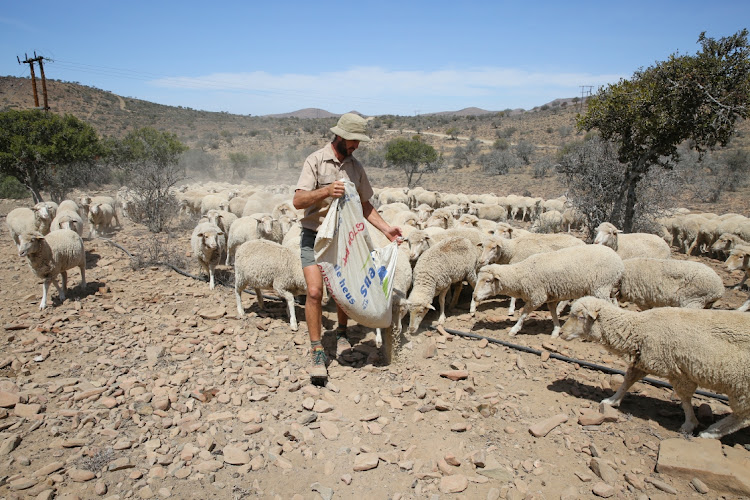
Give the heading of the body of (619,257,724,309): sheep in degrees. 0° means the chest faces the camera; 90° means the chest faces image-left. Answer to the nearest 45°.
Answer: approximately 90°

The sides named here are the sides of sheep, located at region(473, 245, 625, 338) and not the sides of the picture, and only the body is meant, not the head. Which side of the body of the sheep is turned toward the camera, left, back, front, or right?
left

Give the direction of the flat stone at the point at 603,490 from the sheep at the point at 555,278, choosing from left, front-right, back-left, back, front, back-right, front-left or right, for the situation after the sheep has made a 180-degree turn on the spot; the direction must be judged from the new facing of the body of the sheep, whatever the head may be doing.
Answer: right

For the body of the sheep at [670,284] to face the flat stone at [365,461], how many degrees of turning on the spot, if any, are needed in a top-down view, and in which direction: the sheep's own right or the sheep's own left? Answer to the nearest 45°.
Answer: approximately 90° to the sheep's own left

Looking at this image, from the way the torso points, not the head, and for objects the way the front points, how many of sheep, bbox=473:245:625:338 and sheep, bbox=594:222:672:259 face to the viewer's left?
2

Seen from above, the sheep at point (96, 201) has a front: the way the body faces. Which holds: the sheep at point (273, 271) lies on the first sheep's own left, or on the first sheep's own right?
on the first sheep's own left

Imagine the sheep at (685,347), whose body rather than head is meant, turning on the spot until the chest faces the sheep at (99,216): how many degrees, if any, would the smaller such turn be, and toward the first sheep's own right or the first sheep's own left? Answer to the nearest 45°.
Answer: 0° — it already faces it

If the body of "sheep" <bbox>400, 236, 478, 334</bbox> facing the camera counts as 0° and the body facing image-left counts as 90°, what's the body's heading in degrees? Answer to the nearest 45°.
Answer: approximately 45°

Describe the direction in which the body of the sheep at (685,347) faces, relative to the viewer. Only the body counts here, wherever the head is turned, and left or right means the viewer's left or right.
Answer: facing to the left of the viewer

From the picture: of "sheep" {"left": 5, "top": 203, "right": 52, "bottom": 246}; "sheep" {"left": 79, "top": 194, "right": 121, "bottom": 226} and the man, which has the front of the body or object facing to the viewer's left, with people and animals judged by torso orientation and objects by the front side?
"sheep" {"left": 79, "top": 194, "right": 121, "bottom": 226}

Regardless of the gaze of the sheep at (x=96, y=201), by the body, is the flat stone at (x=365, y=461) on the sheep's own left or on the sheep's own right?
on the sheep's own left

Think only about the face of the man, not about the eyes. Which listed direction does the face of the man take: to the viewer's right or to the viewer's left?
to the viewer's right
